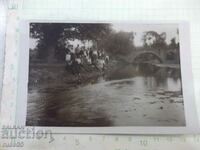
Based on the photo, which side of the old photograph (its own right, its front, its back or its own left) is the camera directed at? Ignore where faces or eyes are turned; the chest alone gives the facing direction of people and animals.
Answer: front
